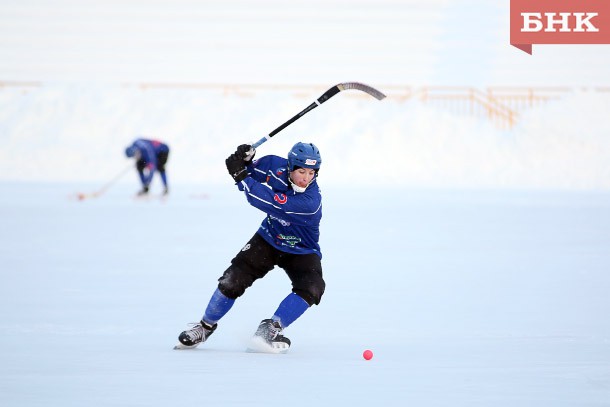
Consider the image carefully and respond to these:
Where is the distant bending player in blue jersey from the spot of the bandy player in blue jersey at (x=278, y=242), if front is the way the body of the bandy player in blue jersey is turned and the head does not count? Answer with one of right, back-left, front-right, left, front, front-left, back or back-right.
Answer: back

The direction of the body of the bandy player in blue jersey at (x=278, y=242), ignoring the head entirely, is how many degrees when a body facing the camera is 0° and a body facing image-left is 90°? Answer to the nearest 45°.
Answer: approximately 0°
